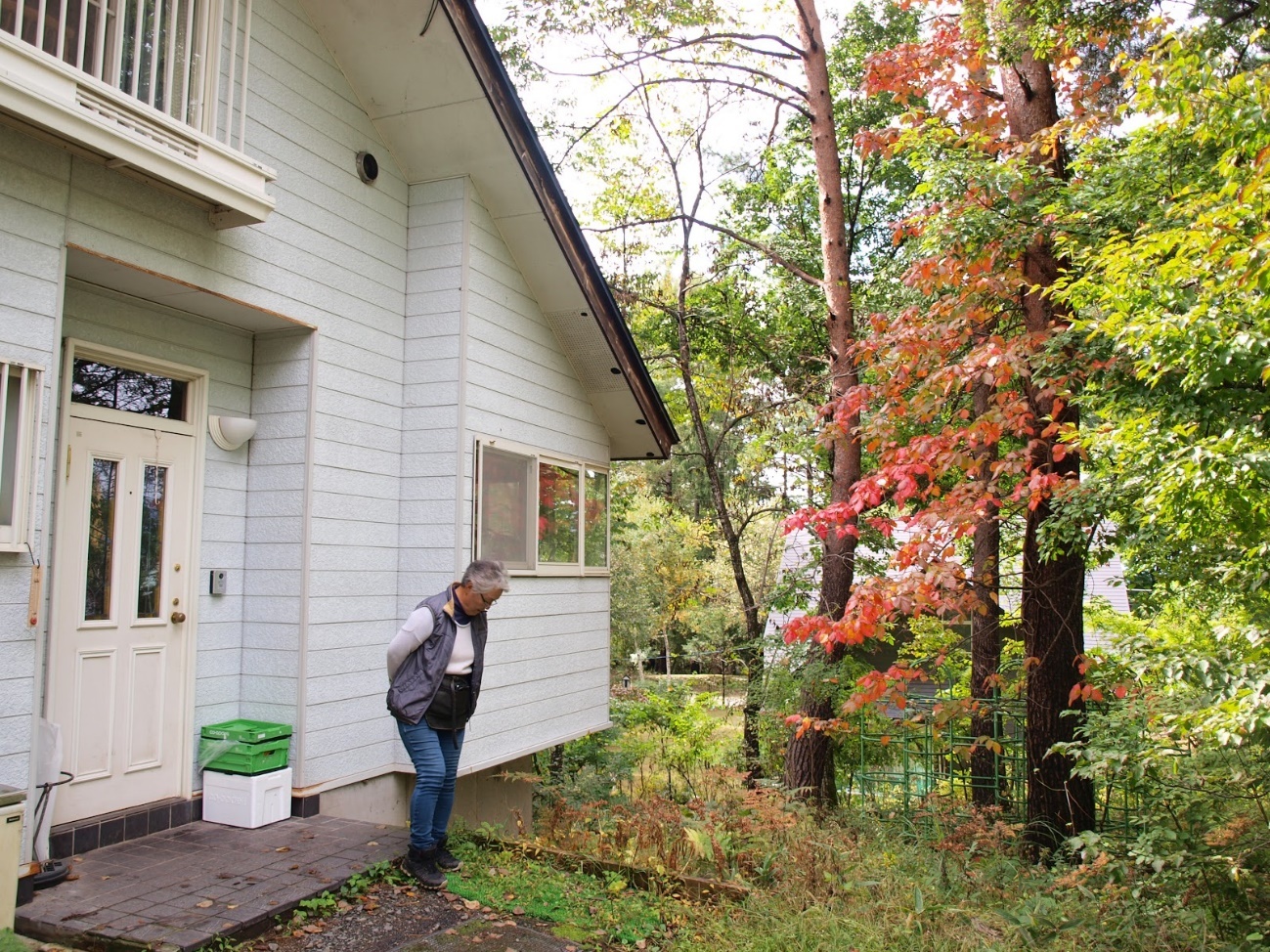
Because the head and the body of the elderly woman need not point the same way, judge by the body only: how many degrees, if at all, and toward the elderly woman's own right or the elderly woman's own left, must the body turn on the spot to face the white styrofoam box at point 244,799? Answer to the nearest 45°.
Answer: approximately 180°

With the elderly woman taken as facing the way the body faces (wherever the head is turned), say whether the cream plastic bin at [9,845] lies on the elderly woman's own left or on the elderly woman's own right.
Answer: on the elderly woman's own right

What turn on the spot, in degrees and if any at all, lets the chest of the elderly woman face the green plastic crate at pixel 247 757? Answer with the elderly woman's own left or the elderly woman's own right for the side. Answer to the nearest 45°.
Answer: approximately 180°

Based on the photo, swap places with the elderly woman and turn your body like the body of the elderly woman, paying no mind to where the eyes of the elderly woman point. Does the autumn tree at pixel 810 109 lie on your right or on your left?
on your left

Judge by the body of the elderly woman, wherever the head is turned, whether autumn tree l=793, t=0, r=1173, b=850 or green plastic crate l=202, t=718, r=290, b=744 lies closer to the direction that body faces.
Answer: the autumn tree

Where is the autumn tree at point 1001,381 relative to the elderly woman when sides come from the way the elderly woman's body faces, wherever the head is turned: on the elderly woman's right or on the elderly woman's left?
on the elderly woman's left

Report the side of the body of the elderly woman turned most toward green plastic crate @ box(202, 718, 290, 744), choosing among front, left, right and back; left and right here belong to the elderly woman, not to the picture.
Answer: back

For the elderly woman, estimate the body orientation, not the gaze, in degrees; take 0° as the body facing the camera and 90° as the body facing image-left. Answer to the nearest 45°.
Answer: approximately 315°
